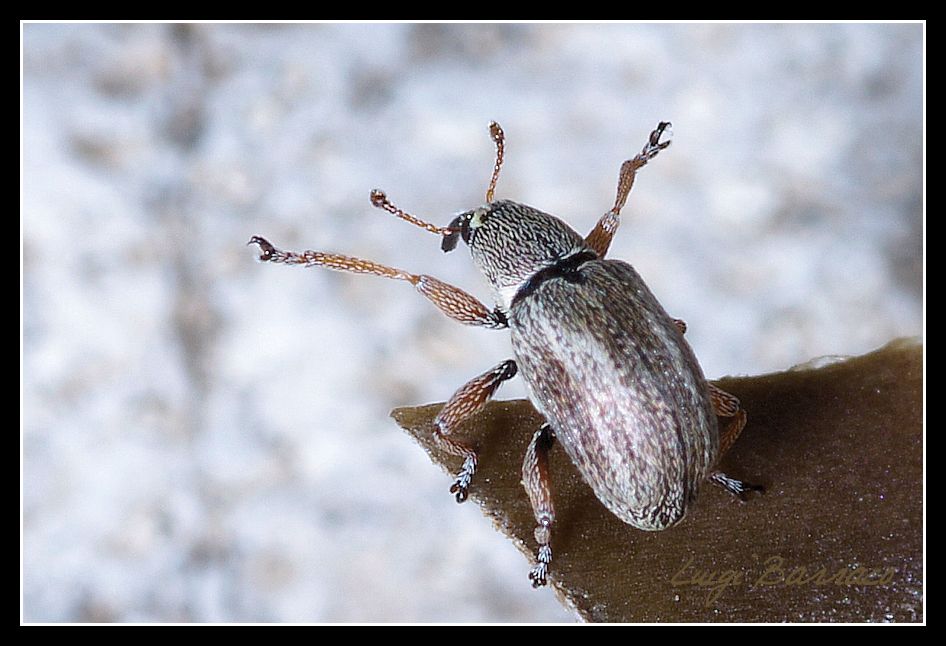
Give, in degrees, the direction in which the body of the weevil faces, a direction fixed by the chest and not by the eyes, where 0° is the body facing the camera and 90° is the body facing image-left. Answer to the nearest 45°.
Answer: approximately 135°
